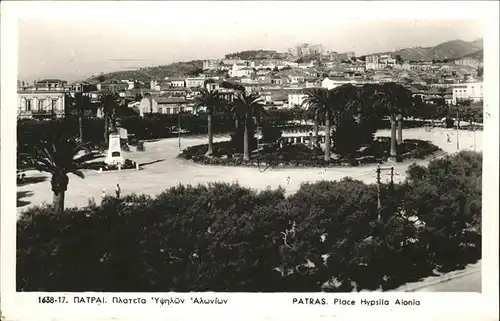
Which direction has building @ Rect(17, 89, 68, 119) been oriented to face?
toward the camera

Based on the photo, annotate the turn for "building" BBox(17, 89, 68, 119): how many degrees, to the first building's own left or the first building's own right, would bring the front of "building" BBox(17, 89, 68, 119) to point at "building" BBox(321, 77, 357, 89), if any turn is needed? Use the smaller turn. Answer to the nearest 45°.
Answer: approximately 90° to the first building's own left
